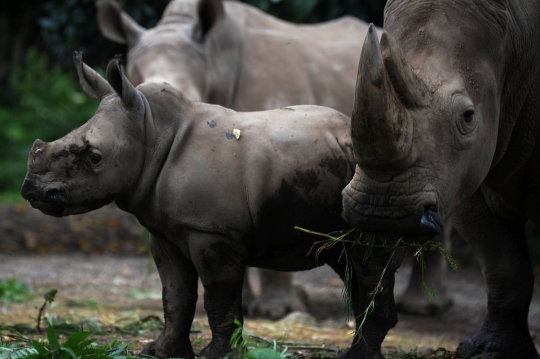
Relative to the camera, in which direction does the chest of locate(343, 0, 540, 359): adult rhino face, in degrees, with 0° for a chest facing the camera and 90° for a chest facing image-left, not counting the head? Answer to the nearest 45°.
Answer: approximately 45°

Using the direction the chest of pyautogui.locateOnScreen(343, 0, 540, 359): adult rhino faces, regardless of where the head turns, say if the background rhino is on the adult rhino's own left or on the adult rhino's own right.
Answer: on the adult rhino's own right

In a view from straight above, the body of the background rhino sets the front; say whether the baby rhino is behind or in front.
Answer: in front

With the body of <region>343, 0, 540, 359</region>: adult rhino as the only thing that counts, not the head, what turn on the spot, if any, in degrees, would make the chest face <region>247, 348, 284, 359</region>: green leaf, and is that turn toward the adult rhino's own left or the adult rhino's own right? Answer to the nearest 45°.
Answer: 0° — it already faces it

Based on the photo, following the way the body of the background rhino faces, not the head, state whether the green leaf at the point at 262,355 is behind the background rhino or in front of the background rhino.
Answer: in front

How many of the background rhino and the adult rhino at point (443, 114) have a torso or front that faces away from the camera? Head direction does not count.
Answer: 0
